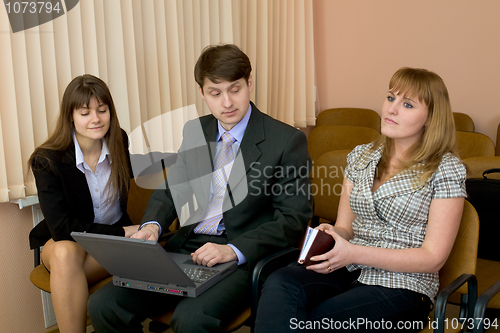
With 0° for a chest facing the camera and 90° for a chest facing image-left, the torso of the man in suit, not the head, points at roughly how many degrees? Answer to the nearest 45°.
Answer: approximately 45°

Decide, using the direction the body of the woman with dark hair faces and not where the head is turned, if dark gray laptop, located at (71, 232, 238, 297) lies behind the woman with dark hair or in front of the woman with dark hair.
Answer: in front

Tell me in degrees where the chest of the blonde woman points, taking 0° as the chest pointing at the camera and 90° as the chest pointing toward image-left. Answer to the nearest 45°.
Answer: approximately 45°

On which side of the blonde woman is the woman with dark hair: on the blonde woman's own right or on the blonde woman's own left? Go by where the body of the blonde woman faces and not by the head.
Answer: on the blonde woman's own right

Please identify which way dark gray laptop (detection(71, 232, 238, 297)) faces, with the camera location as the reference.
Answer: facing away from the viewer and to the right of the viewer

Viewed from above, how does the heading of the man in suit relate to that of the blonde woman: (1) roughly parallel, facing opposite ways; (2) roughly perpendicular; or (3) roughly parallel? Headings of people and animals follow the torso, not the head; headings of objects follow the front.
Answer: roughly parallel

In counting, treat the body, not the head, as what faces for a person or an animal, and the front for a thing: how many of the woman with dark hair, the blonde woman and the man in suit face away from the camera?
0
